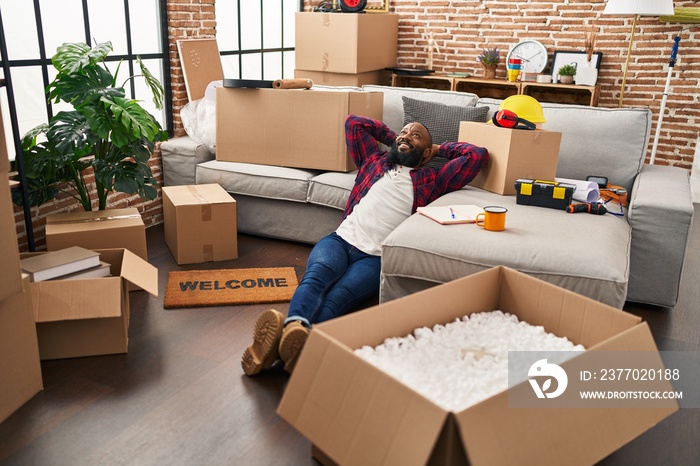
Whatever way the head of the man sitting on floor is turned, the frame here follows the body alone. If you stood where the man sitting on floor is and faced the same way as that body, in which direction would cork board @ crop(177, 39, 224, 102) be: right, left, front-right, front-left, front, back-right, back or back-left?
right

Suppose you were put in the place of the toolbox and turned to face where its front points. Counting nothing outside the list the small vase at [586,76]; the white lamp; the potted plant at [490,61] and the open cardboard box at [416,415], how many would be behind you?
3

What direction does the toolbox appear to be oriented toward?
toward the camera

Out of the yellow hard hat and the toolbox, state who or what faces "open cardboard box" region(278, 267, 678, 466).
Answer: the toolbox

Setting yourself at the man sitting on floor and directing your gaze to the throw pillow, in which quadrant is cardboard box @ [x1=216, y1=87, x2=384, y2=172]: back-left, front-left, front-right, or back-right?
front-left

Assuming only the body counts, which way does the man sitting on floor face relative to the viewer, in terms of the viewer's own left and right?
facing the viewer and to the left of the viewer

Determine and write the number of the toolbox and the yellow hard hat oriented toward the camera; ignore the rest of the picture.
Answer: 1

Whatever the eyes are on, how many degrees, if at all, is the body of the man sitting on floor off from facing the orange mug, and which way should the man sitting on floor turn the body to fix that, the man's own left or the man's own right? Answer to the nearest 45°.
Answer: approximately 90° to the man's own left

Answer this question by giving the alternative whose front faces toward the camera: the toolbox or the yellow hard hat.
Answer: the toolbox

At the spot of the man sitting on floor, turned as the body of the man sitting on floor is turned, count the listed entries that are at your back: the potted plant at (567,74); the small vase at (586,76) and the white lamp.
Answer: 3
